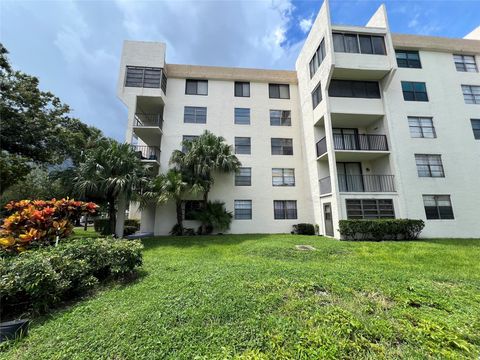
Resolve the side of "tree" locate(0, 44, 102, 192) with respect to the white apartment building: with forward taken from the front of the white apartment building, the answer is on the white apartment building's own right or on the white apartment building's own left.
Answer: on the white apartment building's own right

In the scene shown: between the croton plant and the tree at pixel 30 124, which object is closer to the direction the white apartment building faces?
the croton plant

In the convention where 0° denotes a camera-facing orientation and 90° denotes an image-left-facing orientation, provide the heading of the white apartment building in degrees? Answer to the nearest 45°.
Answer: approximately 0°

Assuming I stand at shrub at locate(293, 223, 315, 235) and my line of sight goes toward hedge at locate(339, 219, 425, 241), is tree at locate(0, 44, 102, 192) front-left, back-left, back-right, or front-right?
back-right

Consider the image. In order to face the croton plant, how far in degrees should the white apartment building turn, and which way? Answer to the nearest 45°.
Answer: approximately 45° to its right

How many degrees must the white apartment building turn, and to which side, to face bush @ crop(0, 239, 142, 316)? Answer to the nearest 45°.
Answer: approximately 45° to its right

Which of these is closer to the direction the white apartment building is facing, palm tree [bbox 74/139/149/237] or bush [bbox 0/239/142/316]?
the bush

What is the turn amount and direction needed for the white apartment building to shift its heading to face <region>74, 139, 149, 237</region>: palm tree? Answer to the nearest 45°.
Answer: approximately 45° to its right
